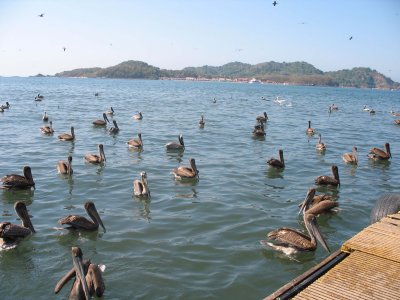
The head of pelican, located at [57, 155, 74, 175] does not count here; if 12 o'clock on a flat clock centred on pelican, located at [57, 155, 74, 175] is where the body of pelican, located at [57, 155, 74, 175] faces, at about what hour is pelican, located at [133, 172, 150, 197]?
pelican, located at [133, 172, 150, 197] is roughly at 2 o'clock from pelican, located at [57, 155, 74, 175].

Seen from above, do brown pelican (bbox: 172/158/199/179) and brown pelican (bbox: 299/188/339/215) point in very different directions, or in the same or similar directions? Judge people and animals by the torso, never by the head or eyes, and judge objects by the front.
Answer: very different directions

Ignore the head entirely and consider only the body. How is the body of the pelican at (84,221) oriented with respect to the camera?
to the viewer's right

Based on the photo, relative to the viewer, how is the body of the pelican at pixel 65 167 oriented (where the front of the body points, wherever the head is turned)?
to the viewer's right

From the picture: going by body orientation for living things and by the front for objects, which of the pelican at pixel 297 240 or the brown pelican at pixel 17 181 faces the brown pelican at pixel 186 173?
the brown pelican at pixel 17 181

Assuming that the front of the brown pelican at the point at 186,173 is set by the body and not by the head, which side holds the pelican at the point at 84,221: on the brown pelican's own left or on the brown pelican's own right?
on the brown pelican's own right

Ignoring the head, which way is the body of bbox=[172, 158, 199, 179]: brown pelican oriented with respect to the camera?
to the viewer's right

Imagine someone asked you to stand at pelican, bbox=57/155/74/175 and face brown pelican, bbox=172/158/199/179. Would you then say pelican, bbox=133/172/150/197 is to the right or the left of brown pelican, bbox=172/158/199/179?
right

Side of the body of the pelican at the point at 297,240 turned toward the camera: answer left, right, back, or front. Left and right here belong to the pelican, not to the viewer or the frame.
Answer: right

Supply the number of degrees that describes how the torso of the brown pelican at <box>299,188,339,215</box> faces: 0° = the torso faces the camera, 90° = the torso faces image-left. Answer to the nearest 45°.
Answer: approximately 90°

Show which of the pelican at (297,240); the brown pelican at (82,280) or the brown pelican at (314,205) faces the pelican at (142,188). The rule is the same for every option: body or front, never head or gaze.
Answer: the brown pelican at (314,205)

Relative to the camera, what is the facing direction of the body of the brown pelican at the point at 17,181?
to the viewer's right

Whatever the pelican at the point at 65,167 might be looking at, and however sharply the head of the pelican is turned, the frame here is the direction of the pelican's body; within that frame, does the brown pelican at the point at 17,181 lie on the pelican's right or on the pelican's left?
on the pelican's right

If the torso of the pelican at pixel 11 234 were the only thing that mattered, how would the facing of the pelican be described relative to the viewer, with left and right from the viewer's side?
facing to the right of the viewer
